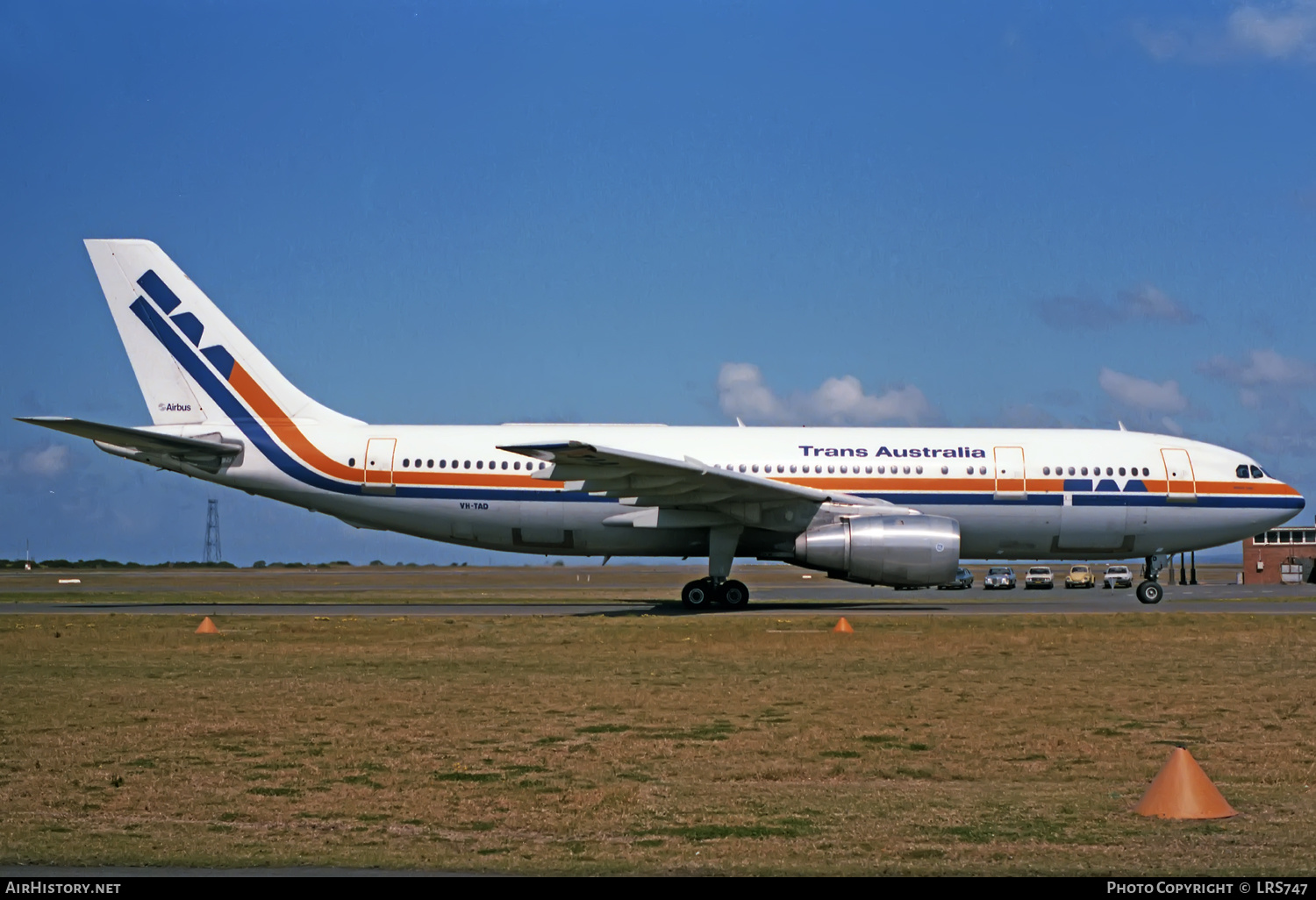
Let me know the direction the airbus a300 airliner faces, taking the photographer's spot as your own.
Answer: facing to the right of the viewer

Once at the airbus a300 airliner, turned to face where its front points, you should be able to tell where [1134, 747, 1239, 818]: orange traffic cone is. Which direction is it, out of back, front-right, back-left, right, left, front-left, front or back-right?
right
